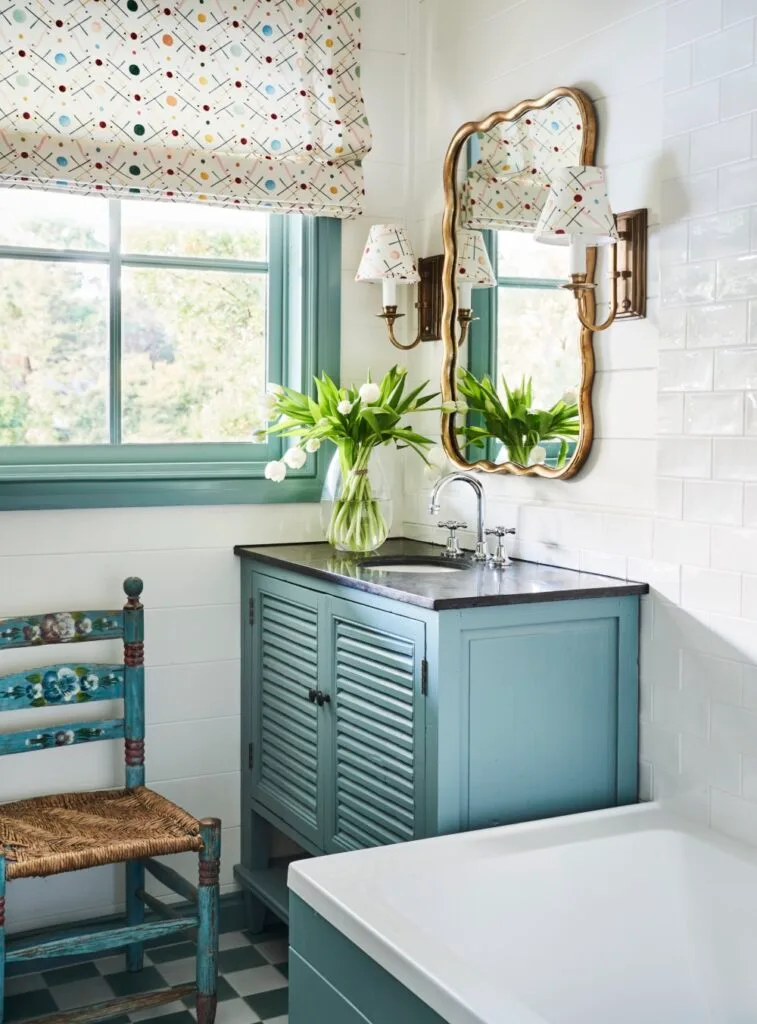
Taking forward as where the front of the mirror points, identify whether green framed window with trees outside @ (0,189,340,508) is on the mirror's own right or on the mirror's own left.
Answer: on the mirror's own right

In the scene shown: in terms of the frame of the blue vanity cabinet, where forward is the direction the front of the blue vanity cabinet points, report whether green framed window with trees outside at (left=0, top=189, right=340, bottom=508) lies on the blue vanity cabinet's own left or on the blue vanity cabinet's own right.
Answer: on the blue vanity cabinet's own right

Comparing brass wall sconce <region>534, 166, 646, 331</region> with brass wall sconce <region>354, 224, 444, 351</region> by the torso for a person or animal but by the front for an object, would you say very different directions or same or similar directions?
same or similar directions

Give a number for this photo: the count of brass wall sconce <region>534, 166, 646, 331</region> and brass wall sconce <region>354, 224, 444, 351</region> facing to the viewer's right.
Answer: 0

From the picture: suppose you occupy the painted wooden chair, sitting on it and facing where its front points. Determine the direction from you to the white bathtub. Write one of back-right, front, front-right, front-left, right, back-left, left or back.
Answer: front

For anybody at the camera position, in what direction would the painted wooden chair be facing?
facing the viewer and to the right of the viewer

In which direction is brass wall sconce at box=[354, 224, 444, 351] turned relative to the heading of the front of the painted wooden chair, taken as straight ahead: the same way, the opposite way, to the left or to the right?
to the right

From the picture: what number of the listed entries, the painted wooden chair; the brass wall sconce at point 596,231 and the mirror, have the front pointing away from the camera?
0

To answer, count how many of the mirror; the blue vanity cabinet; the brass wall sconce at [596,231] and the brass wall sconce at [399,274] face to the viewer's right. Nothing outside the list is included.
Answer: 0

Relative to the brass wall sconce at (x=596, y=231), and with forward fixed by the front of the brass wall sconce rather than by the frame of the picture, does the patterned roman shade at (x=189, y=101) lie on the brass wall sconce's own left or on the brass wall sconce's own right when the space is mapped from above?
on the brass wall sconce's own right

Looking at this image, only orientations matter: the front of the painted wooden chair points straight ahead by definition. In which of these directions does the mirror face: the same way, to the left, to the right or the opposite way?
to the right

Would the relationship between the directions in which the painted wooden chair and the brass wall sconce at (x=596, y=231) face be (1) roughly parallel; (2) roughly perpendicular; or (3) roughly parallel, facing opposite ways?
roughly perpendicular

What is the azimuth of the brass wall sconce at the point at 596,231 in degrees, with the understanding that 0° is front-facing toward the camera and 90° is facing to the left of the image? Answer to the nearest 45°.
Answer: approximately 45°

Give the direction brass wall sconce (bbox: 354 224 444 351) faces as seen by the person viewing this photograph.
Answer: facing the viewer and to the left of the viewer
